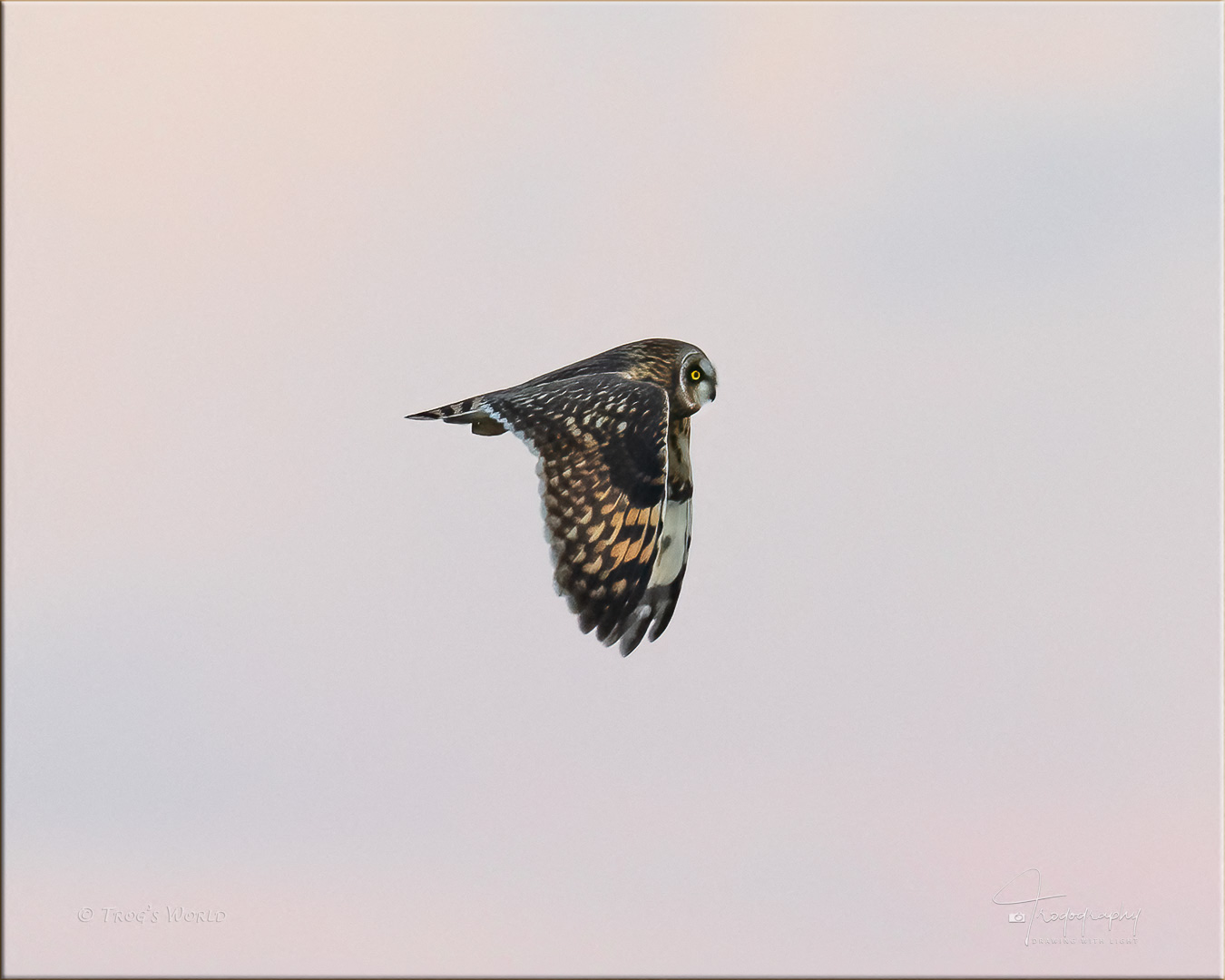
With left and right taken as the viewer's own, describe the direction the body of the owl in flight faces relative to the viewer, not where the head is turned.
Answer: facing to the right of the viewer
